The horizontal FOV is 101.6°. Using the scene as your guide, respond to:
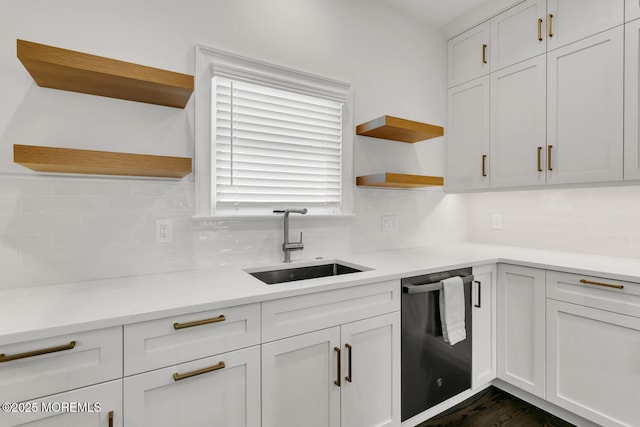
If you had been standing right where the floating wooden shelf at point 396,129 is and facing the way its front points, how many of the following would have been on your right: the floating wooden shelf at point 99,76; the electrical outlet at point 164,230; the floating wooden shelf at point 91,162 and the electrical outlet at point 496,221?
3

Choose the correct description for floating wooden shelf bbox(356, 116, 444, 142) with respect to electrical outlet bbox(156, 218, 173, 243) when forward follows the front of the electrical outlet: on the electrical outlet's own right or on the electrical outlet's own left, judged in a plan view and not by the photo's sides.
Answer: on the electrical outlet's own left

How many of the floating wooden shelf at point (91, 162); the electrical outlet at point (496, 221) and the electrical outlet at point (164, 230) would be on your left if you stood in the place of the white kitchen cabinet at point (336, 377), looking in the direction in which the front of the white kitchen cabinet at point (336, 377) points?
1

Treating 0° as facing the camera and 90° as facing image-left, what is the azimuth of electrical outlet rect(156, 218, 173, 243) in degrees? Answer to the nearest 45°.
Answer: approximately 0°

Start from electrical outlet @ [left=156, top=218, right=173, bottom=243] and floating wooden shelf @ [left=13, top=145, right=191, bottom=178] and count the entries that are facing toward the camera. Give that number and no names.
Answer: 2

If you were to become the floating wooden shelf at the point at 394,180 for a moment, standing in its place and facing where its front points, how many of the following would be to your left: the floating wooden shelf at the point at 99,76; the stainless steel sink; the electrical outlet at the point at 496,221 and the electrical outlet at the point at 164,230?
1

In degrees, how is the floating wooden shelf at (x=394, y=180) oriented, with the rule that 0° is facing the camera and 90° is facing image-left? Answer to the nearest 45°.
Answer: approximately 315°

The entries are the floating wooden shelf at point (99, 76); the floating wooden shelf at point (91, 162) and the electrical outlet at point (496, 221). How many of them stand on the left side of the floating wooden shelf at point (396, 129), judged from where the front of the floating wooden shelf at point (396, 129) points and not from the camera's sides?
1

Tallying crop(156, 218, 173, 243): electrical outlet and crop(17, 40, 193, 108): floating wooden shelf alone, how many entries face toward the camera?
2

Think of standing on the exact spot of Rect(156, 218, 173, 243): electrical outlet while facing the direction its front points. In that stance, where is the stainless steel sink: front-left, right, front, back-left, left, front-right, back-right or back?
left

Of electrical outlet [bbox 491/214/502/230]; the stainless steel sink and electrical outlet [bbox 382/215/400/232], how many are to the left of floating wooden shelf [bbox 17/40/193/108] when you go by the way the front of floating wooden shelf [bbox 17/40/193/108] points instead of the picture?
3

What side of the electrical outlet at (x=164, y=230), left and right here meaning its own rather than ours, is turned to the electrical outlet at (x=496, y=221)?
left

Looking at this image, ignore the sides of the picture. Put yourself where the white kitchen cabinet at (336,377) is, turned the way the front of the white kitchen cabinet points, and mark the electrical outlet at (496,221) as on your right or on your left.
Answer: on your left

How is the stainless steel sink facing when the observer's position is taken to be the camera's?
facing the viewer and to the right of the viewer

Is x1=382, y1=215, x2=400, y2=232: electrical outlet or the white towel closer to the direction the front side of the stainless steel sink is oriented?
the white towel

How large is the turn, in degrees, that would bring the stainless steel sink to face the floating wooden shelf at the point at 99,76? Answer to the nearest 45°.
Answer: approximately 90° to its right
